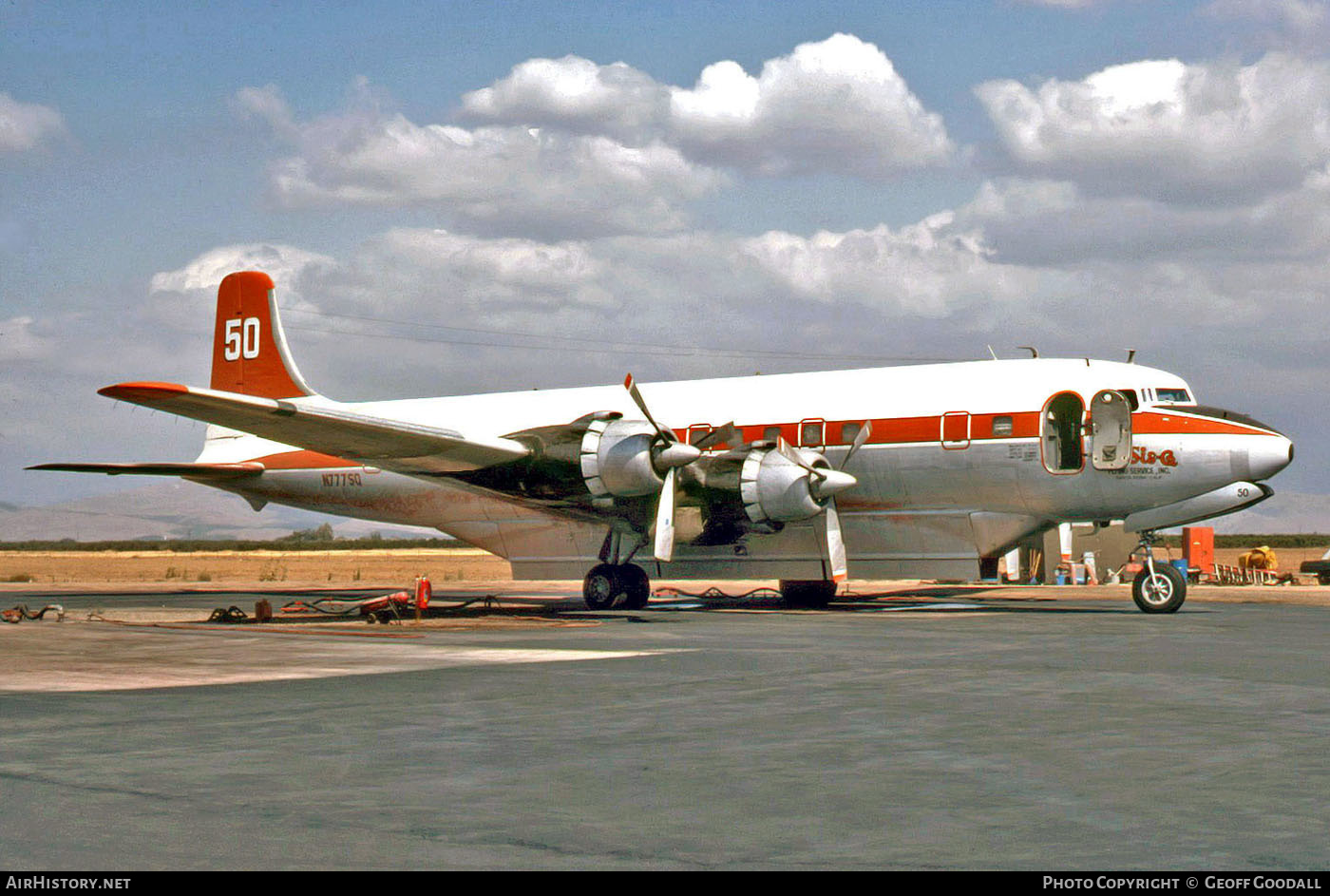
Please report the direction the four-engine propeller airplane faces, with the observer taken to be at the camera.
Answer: facing the viewer and to the right of the viewer
